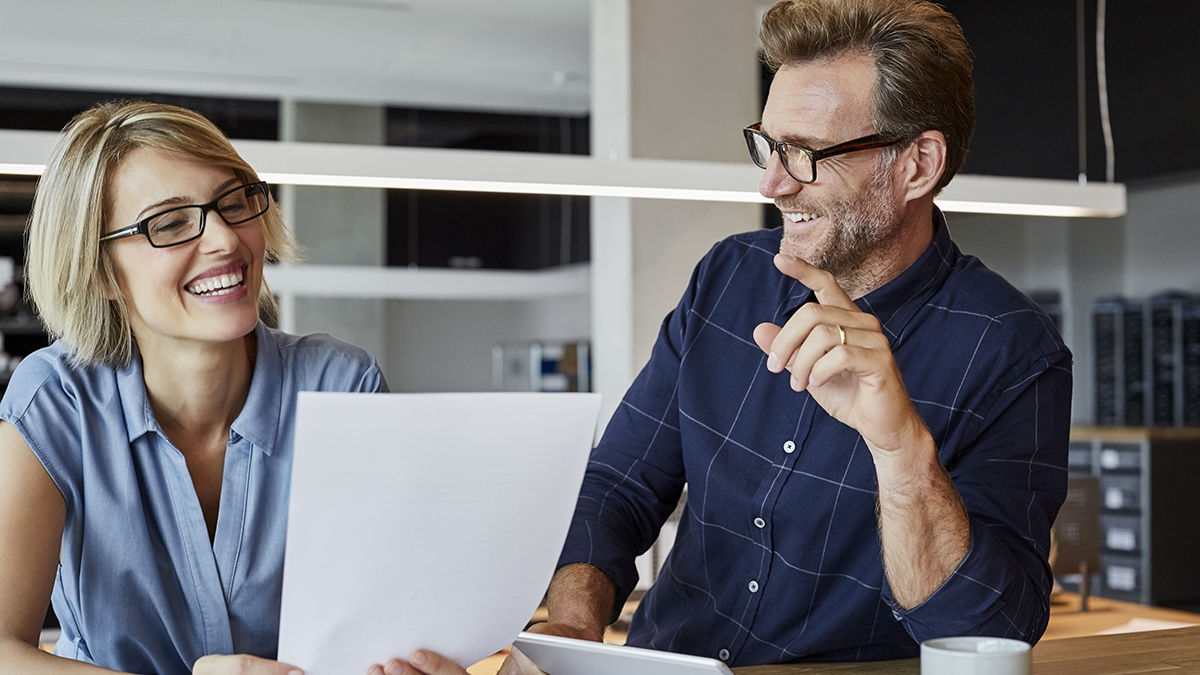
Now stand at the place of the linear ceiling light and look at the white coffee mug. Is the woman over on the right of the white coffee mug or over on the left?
right

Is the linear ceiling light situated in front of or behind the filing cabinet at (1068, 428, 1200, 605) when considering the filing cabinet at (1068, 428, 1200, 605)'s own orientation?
in front

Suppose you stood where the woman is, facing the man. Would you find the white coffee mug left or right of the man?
right

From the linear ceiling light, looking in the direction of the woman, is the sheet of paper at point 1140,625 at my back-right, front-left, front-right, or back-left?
front-left

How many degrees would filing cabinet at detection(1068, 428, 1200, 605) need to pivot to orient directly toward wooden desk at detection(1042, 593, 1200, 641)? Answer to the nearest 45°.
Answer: approximately 45° to its left

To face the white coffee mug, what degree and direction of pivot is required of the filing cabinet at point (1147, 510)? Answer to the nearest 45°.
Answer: approximately 45° to its left

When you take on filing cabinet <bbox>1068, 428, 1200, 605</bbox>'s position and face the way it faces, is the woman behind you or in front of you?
in front

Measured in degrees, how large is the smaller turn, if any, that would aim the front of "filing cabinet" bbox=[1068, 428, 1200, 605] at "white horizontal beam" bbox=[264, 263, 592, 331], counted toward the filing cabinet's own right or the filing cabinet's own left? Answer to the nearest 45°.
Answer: approximately 45° to the filing cabinet's own right

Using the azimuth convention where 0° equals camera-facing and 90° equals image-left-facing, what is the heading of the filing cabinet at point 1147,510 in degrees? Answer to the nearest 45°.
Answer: approximately 45°

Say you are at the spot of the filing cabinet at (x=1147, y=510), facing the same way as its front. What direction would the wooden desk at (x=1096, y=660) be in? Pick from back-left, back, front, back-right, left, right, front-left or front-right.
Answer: front-left

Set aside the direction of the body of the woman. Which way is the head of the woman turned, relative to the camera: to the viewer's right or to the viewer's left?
to the viewer's right
